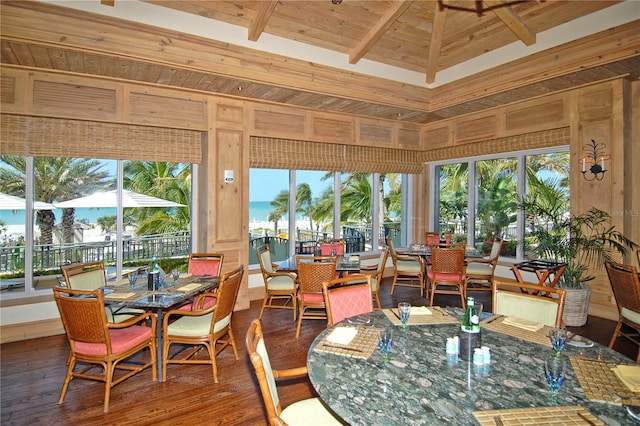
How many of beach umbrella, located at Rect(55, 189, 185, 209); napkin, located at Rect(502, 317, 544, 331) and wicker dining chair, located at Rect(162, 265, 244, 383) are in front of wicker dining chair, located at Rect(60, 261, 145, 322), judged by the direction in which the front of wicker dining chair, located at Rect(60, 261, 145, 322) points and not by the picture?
2

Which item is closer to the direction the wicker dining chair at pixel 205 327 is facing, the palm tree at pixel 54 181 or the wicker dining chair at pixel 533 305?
the palm tree

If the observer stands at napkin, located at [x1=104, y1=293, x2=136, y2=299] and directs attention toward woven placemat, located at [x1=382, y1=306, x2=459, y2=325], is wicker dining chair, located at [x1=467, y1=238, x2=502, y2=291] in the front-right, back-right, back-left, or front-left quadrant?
front-left

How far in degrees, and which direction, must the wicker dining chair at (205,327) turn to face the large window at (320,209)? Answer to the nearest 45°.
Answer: approximately 90° to its right

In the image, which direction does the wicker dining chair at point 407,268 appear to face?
to the viewer's right

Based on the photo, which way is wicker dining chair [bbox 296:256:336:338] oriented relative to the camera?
away from the camera

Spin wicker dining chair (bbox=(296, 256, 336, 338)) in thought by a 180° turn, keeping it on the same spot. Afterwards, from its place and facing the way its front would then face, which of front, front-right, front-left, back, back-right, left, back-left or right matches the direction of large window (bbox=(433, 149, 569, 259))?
back-left

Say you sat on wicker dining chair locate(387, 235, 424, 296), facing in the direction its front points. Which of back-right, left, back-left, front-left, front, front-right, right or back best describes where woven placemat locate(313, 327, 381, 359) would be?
right

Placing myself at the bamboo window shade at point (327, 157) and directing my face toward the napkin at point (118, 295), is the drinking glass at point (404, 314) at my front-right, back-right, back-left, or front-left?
front-left

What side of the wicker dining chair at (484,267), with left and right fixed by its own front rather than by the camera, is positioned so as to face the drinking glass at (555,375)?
left

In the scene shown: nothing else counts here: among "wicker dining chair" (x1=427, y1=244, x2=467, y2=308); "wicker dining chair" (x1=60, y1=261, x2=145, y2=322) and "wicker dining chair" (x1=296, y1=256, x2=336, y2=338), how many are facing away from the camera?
2

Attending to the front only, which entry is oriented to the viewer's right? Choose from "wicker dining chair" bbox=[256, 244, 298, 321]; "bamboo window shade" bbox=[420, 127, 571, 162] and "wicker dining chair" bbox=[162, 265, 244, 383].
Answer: "wicker dining chair" bbox=[256, 244, 298, 321]

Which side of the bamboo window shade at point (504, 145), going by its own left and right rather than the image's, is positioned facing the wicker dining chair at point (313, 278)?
front

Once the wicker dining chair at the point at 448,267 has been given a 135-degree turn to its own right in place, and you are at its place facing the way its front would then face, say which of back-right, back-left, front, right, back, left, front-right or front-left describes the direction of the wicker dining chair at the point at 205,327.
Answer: right

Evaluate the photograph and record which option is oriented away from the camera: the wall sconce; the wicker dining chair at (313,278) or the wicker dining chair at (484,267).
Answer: the wicker dining chair at (313,278)

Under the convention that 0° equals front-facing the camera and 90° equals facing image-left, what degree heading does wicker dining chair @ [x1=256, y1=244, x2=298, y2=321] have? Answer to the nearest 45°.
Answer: approximately 270°

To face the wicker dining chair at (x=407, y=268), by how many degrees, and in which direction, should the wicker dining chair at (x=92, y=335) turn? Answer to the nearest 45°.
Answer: approximately 45° to its right

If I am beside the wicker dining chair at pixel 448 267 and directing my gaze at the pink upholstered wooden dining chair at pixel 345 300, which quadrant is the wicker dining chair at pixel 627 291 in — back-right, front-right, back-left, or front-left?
front-left
